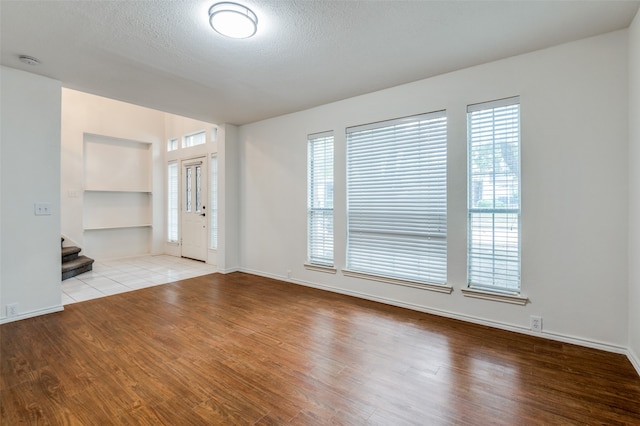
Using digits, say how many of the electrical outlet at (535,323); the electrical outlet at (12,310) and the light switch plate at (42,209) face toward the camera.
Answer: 3

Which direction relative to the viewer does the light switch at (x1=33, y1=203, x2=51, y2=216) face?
toward the camera

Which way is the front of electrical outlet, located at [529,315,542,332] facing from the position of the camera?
facing the viewer

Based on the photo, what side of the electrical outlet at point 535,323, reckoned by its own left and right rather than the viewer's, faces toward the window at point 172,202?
right

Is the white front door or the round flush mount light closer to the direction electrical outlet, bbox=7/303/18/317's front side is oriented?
the round flush mount light

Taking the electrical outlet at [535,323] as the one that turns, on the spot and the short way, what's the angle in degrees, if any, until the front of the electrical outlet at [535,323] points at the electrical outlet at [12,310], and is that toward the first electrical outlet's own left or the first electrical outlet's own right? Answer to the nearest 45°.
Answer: approximately 45° to the first electrical outlet's own right

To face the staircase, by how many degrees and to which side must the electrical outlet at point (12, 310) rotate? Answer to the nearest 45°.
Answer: approximately 180°

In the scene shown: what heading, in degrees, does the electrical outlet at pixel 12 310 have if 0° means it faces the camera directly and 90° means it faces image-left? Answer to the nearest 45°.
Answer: approximately 0°

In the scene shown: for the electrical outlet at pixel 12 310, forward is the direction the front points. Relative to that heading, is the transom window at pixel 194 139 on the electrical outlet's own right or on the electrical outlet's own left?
on the electrical outlet's own left

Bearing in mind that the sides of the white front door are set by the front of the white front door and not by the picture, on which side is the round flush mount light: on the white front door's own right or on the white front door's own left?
on the white front door's own left

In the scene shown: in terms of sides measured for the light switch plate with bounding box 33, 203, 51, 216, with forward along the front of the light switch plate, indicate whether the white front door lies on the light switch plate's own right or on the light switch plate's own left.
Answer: on the light switch plate's own left

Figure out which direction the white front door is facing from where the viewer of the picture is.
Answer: facing the viewer and to the left of the viewer

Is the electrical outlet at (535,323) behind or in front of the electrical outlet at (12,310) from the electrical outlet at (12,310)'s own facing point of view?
in front
